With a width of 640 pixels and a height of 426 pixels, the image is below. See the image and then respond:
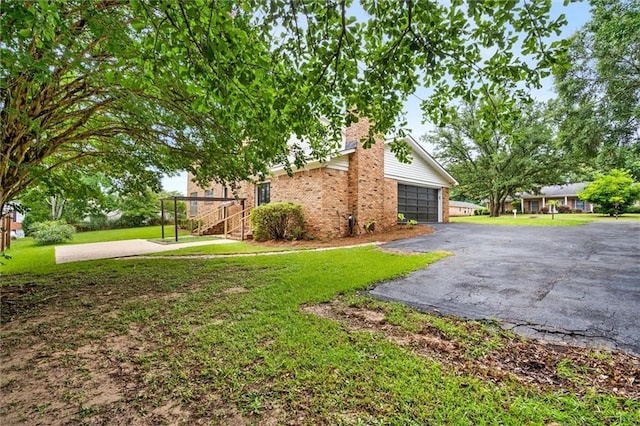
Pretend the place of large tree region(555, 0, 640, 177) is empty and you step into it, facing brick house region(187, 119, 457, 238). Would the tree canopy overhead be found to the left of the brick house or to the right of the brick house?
left

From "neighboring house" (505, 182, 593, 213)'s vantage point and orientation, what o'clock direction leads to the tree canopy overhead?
The tree canopy overhead is roughly at 12 o'clock from the neighboring house.

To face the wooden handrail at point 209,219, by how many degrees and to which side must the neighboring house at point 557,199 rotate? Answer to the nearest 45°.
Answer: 0° — it already faces it

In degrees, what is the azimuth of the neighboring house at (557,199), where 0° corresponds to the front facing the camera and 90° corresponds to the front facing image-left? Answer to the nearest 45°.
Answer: approximately 0°

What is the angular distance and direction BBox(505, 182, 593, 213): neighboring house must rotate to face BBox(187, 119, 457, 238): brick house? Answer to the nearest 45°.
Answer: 0° — it already faces it

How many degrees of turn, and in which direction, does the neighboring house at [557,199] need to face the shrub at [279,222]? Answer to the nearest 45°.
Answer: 0° — it already faces it

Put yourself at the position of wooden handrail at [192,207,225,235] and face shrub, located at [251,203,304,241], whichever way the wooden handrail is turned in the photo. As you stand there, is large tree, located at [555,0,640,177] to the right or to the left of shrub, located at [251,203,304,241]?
left
